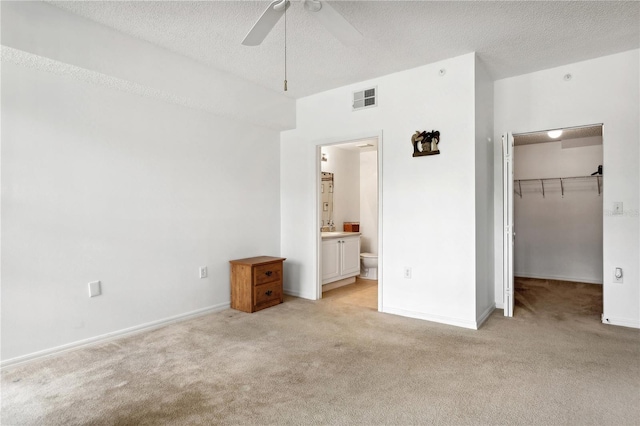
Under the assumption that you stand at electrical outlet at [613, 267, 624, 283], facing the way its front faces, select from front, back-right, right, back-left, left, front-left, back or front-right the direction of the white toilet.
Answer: right

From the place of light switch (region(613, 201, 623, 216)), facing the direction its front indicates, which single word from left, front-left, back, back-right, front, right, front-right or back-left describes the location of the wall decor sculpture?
front-right

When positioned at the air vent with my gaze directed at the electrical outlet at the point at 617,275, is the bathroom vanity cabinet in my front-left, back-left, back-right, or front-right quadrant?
back-left

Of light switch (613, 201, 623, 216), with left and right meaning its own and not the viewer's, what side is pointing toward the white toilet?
right

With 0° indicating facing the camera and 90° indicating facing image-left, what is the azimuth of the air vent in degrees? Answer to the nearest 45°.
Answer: approximately 45°

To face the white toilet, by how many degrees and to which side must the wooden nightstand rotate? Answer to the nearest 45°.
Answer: approximately 90° to its left

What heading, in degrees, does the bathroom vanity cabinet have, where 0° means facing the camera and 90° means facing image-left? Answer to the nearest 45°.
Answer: approximately 315°

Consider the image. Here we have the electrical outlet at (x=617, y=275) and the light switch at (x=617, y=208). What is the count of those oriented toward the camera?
2

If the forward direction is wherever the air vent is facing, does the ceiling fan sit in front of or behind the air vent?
in front

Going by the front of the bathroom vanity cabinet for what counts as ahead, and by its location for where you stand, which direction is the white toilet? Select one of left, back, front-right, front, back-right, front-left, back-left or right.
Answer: left
